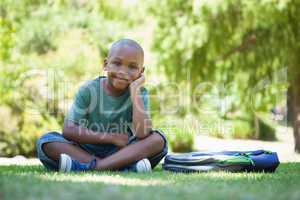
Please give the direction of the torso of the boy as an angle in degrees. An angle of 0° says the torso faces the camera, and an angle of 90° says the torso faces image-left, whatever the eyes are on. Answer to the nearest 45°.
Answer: approximately 0°

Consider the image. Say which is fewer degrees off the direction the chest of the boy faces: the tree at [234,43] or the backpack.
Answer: the backpack

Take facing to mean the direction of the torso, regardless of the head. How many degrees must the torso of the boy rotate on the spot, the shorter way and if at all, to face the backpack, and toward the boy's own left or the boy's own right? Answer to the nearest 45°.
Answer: approximately 90° to the boy's own left

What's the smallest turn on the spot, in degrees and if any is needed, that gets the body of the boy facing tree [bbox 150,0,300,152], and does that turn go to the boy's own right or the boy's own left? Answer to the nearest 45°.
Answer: approximately 135° to the boy's own left
